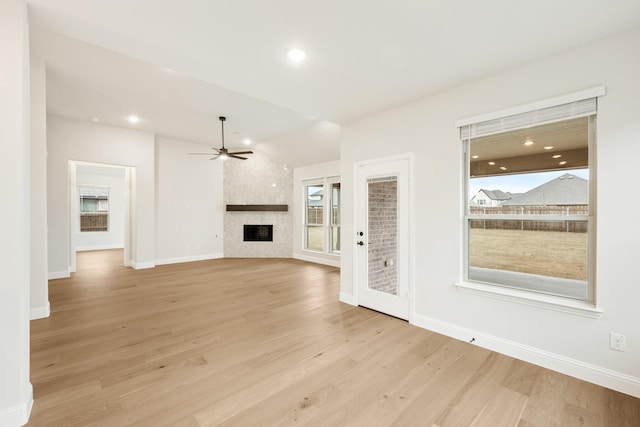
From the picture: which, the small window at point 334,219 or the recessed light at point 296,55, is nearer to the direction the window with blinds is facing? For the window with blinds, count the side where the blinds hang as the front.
the recessed light

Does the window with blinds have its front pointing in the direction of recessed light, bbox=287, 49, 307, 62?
yes

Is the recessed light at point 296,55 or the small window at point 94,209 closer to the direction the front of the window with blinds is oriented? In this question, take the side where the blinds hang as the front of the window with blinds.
the recessed light

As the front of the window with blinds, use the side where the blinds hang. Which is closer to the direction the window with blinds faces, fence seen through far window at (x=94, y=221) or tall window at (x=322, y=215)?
the fence seen through far window

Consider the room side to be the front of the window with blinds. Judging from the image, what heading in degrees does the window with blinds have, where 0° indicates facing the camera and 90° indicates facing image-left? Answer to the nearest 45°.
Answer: approximately 45°

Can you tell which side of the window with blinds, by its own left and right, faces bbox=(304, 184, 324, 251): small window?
right

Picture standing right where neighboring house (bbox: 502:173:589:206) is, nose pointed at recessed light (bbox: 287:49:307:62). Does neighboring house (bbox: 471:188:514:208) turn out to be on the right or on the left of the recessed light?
right

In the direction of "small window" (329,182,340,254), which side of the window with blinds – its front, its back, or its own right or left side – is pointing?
right

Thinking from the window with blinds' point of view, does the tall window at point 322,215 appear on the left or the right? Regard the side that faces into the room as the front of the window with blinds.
on its right
